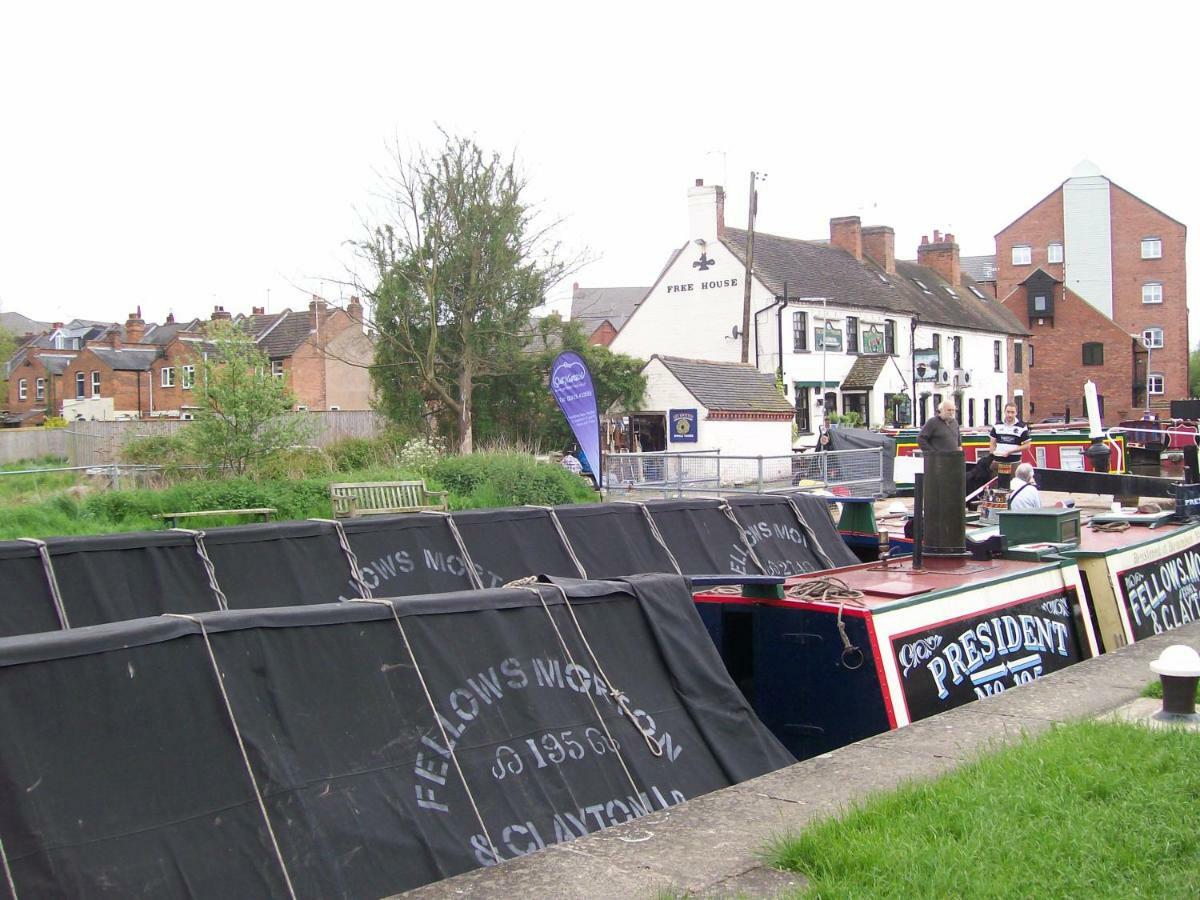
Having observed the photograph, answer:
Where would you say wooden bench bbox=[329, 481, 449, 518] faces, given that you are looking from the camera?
facing the viewer and to the right of the viewer

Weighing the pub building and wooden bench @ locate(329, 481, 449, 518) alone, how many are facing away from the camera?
0

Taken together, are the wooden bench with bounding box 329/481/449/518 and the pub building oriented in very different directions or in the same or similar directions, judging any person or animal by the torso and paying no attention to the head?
same or similar directions

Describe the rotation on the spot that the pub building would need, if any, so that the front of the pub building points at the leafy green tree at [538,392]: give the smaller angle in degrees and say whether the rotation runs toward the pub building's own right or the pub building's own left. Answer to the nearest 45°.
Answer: approximately 90° to the pub building's own right

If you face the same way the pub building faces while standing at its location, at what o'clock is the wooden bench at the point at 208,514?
The wooden bench is roughly at 2 o'clock from the pub building.

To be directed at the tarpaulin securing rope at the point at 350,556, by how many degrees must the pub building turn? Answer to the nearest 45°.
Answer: approximately 45° to its right

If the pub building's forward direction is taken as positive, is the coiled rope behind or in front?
in front

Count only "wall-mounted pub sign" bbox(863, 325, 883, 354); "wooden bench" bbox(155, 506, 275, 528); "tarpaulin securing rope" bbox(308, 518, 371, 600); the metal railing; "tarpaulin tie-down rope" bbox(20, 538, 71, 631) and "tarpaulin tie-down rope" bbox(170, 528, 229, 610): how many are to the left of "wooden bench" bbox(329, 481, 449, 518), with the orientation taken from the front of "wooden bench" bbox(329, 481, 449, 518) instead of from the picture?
2

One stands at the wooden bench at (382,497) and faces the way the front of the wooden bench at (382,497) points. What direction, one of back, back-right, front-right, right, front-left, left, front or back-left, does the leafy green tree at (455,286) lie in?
back-left

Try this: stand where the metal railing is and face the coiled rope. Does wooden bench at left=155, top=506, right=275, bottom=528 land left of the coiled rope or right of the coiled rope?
right

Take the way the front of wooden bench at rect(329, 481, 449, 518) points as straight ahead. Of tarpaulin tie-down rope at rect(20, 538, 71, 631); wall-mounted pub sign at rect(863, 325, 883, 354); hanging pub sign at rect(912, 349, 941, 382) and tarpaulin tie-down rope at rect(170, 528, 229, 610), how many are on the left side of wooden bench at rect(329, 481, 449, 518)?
2

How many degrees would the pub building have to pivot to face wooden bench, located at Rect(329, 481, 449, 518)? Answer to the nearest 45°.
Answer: approximately 45° to its right

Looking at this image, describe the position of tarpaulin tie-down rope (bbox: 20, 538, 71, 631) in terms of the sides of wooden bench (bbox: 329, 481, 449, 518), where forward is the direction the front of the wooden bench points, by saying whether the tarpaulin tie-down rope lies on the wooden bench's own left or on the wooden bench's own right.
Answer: on the wooden bench's own right

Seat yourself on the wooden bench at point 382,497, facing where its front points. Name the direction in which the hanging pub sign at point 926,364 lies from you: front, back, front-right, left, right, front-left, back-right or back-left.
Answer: left
